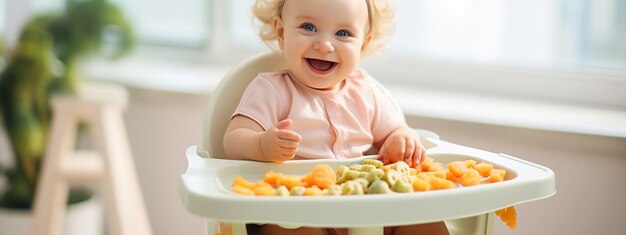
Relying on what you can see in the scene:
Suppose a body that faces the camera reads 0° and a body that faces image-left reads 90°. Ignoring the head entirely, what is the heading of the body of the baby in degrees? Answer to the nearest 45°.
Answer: approximately 0°

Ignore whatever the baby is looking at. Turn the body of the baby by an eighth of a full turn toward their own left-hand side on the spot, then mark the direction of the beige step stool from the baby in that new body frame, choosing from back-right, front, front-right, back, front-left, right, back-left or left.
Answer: back

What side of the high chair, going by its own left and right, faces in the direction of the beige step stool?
back

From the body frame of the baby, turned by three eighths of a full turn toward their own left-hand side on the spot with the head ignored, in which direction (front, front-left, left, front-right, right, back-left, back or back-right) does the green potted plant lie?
left

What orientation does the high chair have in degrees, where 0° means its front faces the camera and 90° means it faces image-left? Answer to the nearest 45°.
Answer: approximately 315°
